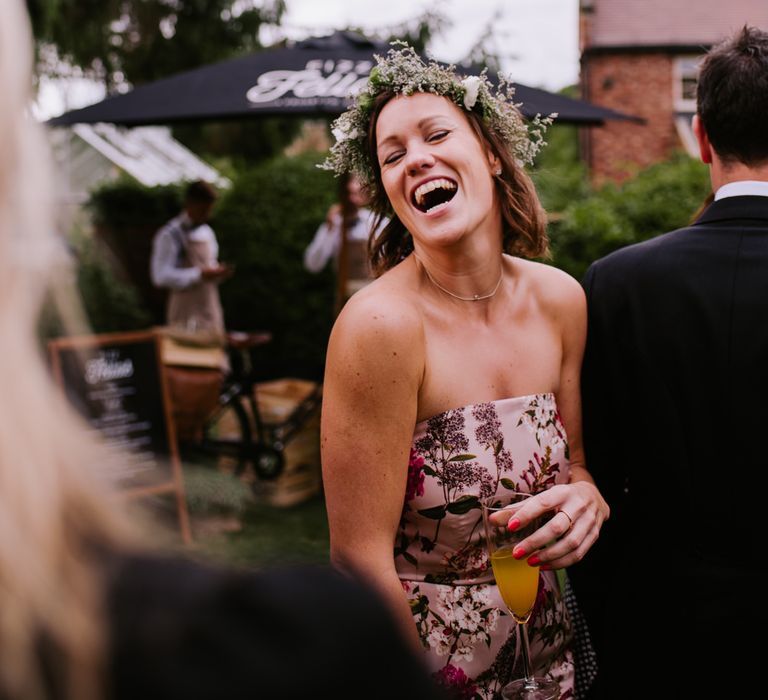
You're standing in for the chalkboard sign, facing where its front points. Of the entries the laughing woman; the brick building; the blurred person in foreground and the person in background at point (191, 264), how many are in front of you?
2

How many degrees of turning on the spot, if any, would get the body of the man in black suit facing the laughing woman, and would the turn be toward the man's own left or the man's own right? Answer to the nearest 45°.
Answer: approximately 135° to the man's own left

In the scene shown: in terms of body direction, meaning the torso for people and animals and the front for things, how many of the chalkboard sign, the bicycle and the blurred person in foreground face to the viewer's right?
1

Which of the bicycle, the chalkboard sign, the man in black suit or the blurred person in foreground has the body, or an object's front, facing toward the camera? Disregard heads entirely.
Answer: the chalkboard sign

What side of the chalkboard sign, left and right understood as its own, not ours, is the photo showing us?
front

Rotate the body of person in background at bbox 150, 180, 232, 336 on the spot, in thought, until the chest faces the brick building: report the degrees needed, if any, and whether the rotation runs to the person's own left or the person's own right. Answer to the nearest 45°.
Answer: approximately 90° to the person's own left

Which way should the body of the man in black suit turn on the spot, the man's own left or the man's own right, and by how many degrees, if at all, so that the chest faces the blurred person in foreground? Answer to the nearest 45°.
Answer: approximately 180°

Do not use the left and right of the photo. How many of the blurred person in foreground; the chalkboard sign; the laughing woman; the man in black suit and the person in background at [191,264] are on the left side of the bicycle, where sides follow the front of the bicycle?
1

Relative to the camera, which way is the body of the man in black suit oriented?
away from the camera

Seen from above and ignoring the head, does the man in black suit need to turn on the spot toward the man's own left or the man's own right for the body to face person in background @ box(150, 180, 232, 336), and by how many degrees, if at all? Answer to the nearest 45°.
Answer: approximately 45° to the man's own left

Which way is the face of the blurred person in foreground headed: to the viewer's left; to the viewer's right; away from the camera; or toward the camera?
away from the camera

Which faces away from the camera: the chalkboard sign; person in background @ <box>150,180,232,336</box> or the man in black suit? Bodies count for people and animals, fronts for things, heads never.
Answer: the man in black suit

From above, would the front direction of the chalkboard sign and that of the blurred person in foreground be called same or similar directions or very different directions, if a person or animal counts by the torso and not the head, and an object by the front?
very different directions

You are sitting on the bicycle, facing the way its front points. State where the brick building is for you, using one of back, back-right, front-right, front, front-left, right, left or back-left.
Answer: front-left

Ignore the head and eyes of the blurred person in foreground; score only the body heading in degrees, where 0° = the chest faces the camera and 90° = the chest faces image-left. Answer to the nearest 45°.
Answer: approximately 180°

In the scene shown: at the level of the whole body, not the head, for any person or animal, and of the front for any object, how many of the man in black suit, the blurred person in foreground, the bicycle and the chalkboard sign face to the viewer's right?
1
